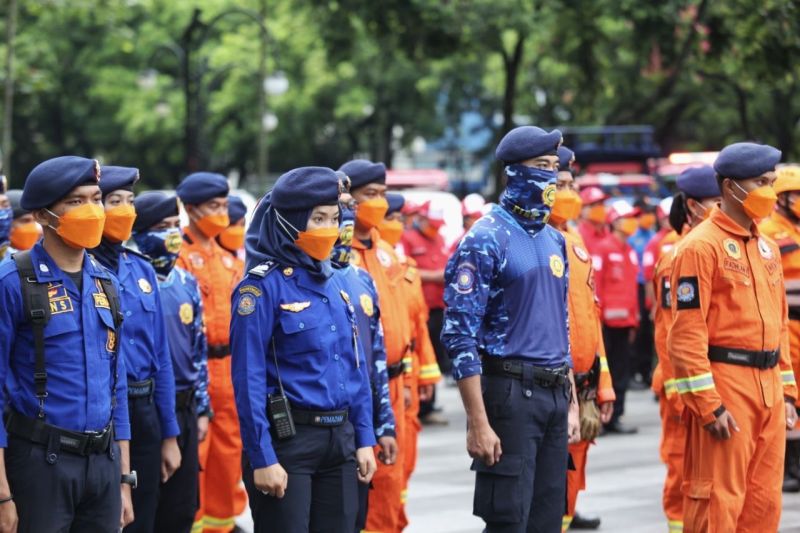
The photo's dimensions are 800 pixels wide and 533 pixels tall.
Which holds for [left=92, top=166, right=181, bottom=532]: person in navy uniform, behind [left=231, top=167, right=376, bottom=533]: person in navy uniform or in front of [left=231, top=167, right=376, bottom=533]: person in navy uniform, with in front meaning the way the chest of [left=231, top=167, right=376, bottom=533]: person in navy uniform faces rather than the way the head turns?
behind

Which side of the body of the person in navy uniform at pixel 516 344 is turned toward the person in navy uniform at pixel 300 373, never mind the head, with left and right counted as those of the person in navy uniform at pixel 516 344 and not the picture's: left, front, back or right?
right

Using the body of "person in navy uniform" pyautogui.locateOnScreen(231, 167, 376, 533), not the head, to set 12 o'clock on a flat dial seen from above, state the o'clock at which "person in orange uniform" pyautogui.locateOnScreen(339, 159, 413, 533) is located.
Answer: The person in orange uniform is roughly at 8 o'clock from the person in navy uniform.

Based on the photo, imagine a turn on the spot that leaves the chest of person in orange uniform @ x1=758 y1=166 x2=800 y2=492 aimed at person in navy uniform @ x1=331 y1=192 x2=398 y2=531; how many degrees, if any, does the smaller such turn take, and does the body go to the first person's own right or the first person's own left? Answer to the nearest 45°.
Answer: approximately 90° to the first person's own right

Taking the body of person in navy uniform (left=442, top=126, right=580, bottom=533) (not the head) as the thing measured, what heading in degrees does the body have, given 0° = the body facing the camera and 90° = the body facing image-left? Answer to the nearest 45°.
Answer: approximately 315°

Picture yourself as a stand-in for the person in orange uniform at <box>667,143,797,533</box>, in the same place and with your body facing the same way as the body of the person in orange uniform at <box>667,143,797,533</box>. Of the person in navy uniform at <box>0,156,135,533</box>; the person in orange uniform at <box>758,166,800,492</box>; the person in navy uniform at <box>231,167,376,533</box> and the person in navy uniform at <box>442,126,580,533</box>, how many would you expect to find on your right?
3
